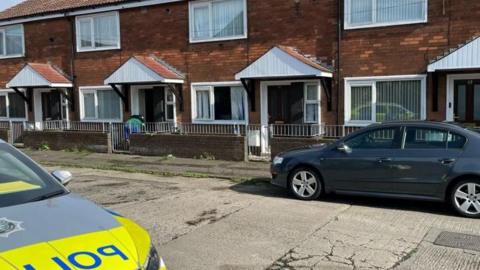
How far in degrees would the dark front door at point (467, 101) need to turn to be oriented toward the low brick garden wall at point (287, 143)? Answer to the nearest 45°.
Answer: approximately 90° to its right

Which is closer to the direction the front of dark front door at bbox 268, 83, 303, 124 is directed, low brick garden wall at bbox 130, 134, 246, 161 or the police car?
the police car

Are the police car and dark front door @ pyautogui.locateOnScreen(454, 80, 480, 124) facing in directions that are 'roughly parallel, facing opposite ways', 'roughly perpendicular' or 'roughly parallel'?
roughly perpendicular

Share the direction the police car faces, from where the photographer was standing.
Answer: facing the viewer and to the right of the viewer

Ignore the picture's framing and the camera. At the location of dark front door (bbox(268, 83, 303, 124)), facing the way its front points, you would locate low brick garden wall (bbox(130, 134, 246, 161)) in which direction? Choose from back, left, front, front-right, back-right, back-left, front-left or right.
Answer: right

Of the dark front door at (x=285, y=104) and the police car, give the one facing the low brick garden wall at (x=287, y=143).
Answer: the dark front door

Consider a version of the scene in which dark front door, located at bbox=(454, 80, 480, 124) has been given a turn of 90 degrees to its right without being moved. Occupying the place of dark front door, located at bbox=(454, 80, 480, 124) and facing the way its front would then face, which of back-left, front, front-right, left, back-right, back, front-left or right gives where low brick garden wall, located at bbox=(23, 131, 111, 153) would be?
front

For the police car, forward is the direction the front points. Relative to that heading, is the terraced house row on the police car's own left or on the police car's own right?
on the police car's own left

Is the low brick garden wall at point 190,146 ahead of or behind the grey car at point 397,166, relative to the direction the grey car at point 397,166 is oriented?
ahead

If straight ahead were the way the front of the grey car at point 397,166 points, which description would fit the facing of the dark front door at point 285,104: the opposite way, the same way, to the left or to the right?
to the left

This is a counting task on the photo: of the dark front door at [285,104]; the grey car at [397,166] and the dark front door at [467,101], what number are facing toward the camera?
2

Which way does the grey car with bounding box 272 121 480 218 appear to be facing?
to the viewer's left

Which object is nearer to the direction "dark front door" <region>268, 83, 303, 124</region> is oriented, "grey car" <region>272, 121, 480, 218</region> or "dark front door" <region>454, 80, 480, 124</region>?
the grey car

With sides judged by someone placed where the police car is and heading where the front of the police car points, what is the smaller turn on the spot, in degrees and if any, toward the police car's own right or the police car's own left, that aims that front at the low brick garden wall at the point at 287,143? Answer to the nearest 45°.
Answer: approximately 90° to the police car's own left

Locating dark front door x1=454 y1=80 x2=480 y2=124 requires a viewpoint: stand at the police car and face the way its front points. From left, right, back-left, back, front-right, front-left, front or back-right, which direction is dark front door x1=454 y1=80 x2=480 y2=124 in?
left

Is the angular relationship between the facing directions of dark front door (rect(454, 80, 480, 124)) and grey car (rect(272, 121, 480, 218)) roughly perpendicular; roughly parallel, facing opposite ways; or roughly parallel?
roughly perpendicular
